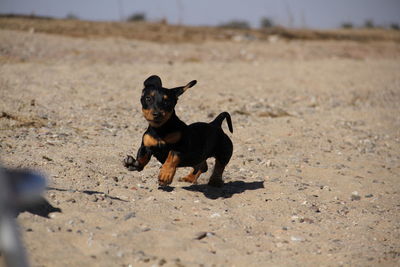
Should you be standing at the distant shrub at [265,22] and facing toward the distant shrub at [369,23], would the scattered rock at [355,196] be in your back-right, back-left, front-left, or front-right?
back-right

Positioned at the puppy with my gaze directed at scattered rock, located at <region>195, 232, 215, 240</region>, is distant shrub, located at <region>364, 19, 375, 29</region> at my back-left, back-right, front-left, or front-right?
back-left

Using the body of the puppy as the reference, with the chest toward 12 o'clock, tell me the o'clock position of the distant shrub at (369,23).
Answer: The distant shrub is roughly at 5 o'clock from the puppy.

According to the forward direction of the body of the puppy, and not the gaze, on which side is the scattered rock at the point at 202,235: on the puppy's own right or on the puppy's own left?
on the puppy's own left

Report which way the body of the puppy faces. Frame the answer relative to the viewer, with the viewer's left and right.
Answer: facing the viewer and to the left of the viewer

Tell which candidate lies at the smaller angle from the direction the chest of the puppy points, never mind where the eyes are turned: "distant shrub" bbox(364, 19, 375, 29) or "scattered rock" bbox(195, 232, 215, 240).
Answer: the scattered rock

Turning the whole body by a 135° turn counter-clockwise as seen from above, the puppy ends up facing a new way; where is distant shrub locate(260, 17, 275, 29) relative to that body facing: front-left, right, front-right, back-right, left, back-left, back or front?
left
